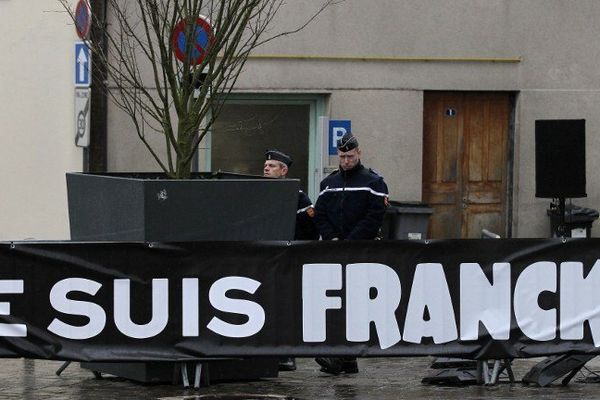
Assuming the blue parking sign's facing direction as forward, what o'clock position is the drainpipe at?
The drainpipe is roughly at 3 o'clock from the blue parking sign.

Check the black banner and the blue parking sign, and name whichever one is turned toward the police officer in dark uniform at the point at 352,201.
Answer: the blue parking sign

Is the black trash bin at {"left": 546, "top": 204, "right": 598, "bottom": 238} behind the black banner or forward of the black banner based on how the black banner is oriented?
behind

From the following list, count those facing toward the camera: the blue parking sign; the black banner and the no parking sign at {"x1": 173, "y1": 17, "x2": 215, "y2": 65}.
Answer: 3

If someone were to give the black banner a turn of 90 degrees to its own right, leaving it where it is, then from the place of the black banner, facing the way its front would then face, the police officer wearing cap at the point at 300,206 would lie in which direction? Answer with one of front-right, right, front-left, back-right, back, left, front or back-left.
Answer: right
